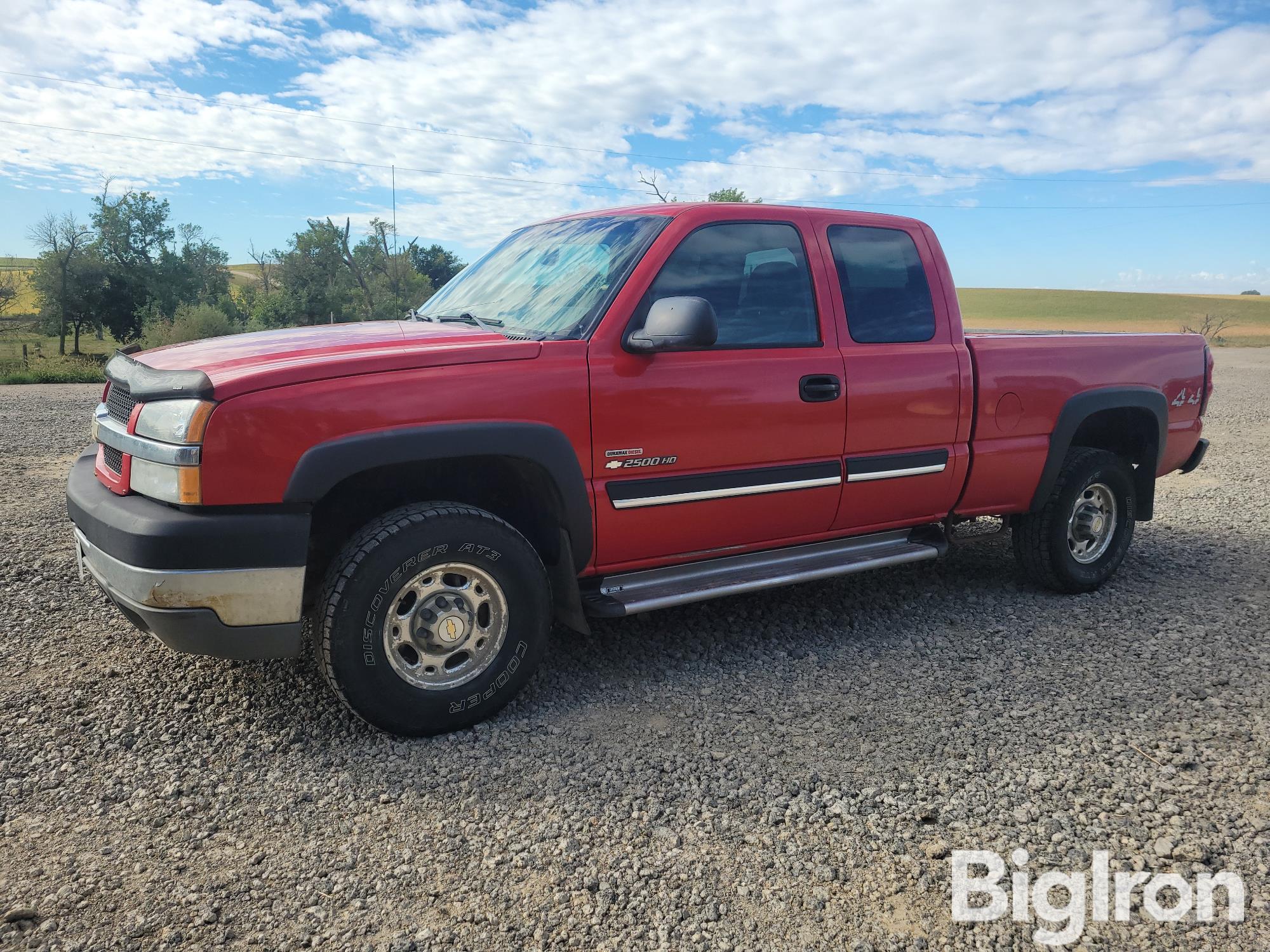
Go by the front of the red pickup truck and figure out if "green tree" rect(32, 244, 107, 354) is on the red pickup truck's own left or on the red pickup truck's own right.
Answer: on the red pickup truck's own right

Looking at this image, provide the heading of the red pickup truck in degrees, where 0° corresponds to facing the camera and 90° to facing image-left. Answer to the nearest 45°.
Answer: approximately 45°
